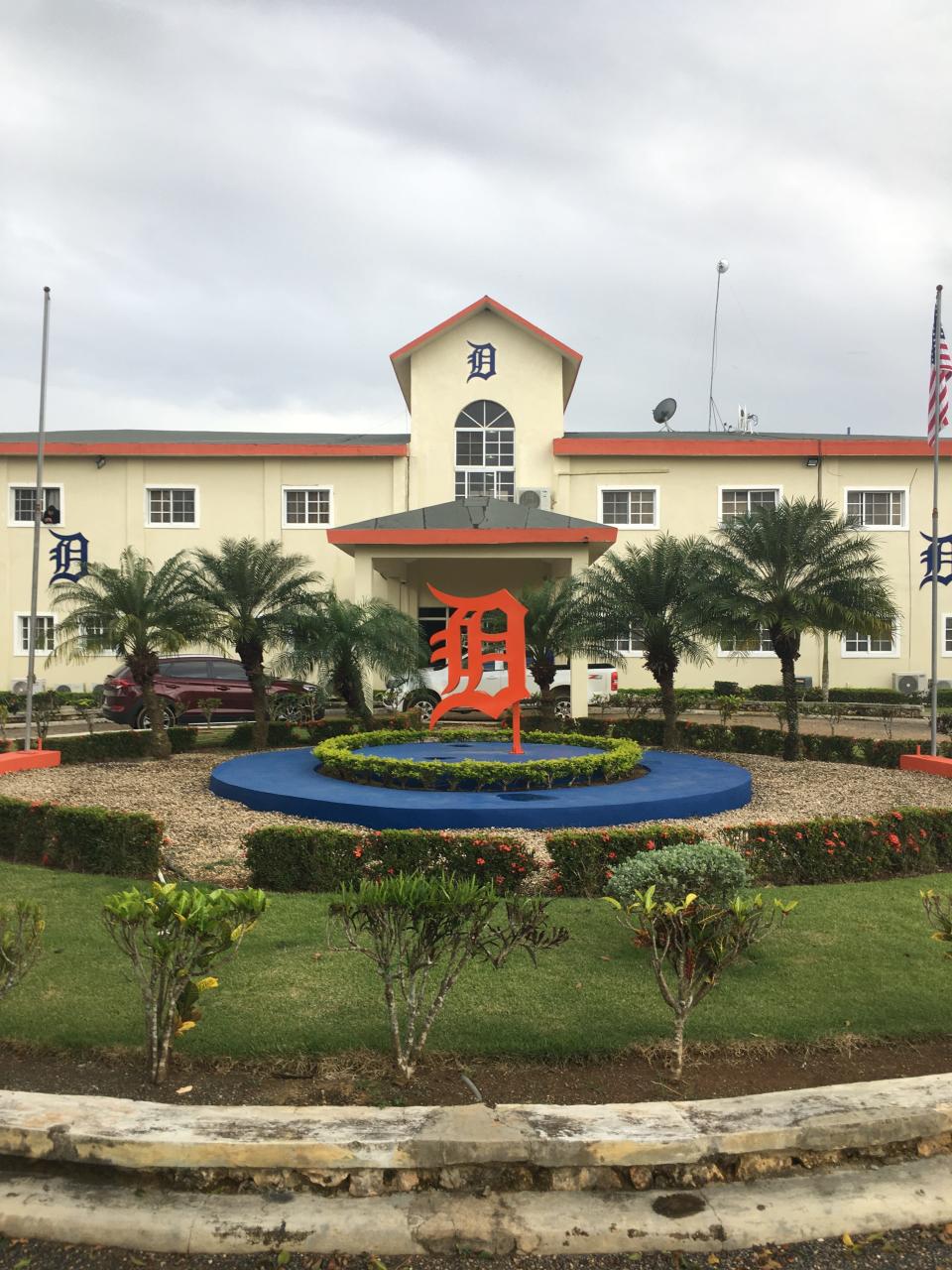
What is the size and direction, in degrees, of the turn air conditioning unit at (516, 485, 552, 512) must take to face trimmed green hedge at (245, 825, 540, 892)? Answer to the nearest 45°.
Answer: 0° — it already faces it

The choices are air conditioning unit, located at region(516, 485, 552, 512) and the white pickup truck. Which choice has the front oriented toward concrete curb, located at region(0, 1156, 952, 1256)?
the air conditioning unit

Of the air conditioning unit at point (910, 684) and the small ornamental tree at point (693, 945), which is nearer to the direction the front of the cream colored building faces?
the small ornamental tree

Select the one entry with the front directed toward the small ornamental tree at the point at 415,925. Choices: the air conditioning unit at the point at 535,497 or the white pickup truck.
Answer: the air conditioning unit

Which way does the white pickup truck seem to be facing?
to the viewer's left

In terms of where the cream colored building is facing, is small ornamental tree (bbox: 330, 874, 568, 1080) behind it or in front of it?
in front

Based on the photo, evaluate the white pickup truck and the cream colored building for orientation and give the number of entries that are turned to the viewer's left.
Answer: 1

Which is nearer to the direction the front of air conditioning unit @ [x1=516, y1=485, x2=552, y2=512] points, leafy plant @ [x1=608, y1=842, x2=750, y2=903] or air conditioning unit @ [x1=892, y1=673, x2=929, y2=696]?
the leafy plant

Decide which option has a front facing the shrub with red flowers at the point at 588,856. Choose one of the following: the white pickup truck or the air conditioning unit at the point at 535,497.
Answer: the air conditioning unit

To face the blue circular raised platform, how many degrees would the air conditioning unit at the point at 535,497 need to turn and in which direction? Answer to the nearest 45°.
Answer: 0° — it already faces it

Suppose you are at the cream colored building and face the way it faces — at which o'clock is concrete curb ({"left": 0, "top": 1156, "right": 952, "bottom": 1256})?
The concrete curb is roughly at 12 o'clock from the cream colored building.

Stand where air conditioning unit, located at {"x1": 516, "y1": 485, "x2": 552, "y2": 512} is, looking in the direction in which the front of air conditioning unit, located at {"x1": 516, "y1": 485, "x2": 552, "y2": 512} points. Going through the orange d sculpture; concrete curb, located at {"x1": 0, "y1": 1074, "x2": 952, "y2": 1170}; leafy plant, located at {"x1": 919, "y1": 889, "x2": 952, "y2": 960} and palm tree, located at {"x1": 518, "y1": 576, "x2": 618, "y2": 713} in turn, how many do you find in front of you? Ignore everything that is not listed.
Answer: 4

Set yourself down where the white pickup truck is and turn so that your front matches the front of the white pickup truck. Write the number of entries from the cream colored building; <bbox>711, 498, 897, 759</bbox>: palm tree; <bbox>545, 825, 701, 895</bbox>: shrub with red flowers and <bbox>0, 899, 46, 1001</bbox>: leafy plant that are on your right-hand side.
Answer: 1

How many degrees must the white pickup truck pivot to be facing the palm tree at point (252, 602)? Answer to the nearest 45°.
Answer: approximately 45° to its left

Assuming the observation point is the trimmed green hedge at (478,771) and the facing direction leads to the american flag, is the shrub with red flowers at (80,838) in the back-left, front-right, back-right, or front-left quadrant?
back-right

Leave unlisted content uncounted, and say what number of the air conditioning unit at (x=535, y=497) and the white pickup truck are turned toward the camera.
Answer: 1
